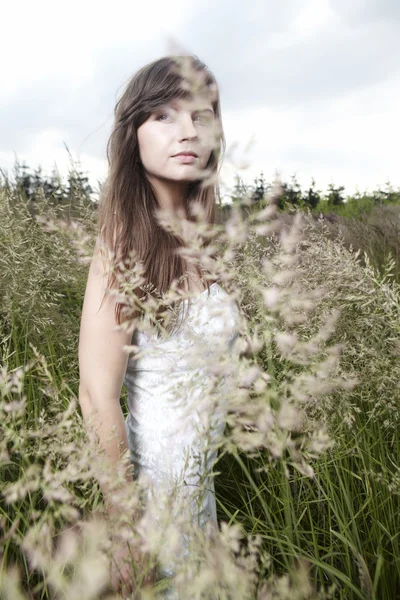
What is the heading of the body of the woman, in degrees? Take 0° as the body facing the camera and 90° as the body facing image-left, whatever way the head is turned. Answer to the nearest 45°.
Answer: approximately 315°
